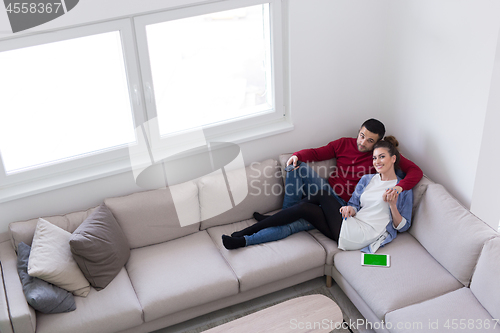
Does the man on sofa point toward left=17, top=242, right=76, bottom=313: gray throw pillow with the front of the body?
yes

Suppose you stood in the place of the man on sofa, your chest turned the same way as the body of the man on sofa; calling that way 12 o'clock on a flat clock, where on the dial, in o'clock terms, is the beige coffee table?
The beige coffee table is roughly at 11 o'clock from the man on sofa.

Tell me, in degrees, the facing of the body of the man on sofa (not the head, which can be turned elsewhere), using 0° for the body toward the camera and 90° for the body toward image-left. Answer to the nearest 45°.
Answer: approximately 45°

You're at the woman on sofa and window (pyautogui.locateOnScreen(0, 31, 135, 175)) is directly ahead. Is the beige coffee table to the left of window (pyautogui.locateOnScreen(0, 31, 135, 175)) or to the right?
left

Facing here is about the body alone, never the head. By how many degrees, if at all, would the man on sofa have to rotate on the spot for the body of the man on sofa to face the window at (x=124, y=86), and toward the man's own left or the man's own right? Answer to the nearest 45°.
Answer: approximately 45° to the man's own right

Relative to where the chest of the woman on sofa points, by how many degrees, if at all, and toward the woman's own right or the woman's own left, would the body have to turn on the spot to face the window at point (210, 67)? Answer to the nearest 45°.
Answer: approximately 45° to the woman's own right
